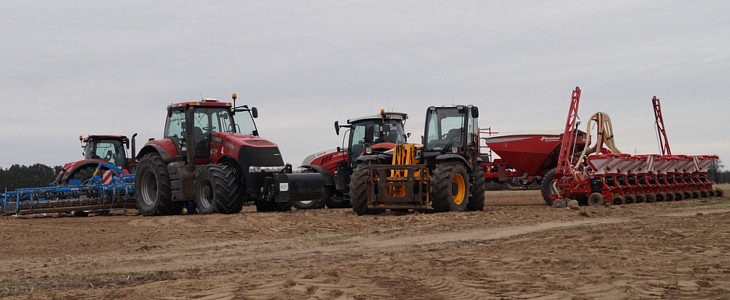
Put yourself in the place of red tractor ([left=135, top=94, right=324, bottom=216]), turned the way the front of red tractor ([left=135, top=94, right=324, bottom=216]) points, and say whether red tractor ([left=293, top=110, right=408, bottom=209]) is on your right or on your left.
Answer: on your left

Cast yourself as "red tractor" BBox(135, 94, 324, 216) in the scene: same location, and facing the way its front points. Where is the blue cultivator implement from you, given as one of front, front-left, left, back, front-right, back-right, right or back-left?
back

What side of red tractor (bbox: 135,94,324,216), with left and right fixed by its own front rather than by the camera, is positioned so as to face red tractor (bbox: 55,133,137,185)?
back

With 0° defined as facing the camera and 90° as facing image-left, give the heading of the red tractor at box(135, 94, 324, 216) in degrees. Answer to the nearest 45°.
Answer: approximately 315°

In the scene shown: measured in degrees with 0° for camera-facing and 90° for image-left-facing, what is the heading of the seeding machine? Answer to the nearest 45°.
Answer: approximately 135°
